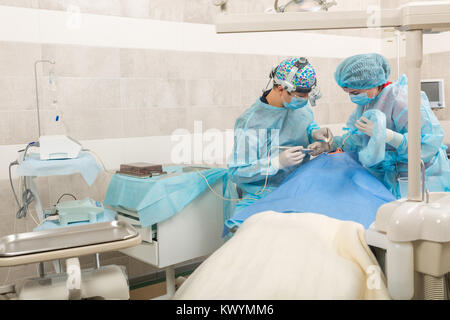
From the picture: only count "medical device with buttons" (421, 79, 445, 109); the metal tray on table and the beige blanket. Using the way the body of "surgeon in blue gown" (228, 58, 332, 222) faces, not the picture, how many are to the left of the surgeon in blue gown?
1

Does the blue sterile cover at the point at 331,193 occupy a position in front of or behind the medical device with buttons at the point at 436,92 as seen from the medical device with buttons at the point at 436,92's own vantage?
in front

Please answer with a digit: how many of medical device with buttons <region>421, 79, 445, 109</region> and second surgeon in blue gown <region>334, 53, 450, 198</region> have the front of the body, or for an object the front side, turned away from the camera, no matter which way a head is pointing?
0

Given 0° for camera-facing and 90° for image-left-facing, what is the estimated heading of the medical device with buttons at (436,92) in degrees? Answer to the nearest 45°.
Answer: approximately 0°

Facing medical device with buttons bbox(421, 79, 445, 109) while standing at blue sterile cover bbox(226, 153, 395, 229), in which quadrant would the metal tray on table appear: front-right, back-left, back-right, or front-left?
back-left

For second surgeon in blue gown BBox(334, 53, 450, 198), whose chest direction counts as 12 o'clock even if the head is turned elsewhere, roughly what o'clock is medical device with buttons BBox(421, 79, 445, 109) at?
The medical device with buttons is roughly at 5 o'clock from the second surgeon in blue gown.

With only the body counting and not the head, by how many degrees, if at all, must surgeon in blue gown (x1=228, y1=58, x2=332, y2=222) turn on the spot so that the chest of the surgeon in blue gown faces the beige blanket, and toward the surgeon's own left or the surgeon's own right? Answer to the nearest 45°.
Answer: approximately 45° to the surgeon's own right

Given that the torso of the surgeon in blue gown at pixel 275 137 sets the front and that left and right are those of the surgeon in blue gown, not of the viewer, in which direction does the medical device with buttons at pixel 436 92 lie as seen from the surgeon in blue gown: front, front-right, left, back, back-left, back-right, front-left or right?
left

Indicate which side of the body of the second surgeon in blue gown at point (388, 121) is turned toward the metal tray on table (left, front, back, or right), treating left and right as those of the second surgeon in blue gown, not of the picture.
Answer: front

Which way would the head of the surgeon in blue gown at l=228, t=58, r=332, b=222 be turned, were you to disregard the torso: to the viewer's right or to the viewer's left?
to the viewer's right

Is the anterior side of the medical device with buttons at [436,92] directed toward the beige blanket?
yes

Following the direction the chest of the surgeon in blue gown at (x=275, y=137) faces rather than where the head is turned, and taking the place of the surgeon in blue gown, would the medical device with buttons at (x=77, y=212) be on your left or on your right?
on your right
